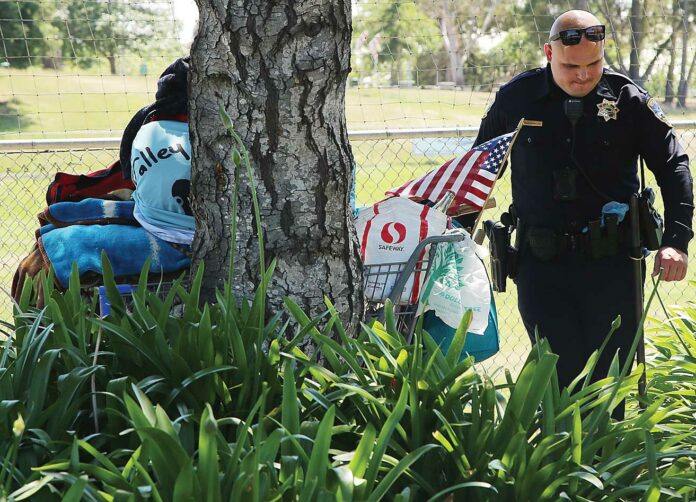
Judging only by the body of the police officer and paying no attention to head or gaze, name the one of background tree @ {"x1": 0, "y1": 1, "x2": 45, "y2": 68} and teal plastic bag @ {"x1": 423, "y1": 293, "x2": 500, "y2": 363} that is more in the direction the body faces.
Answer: the teal plastic bag

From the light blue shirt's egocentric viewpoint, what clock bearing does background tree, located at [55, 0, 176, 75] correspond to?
The background tree is roughly at 6 o'clock from the light blue shirt.

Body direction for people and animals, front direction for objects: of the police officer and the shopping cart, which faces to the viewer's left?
the shopping cart

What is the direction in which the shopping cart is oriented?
to the viewer's left

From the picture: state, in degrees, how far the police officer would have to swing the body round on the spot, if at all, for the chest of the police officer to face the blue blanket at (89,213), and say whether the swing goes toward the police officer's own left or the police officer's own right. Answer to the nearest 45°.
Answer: approximately 45° to the police officer's own right

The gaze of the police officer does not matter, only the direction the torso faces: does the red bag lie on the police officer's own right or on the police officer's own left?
on the police officer's own right

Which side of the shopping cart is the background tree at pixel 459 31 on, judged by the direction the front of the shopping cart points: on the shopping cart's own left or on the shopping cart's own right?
on the shopping cart's own right

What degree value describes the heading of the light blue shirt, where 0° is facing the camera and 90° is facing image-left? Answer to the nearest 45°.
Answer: approximately 0°

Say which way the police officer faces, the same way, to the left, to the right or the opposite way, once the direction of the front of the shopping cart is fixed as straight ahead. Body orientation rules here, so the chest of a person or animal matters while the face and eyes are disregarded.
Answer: to the left
